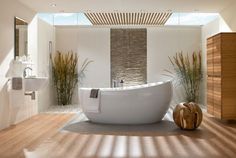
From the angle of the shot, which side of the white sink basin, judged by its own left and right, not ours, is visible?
right

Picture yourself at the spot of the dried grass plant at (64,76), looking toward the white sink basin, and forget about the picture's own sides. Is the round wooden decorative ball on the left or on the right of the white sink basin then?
left

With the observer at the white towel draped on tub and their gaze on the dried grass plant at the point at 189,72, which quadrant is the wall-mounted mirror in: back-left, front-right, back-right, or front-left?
back-left

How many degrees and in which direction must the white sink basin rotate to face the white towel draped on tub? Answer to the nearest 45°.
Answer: approximately 45° to its right

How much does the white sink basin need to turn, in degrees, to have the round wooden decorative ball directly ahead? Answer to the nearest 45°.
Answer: approximately 45° to its right

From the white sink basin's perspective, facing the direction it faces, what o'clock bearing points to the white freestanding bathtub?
The white freestanding bathtub is roughly at 1 o'clock from the white sink basin.

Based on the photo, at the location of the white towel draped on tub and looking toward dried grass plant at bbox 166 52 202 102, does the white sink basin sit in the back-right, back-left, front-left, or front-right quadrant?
back-left
